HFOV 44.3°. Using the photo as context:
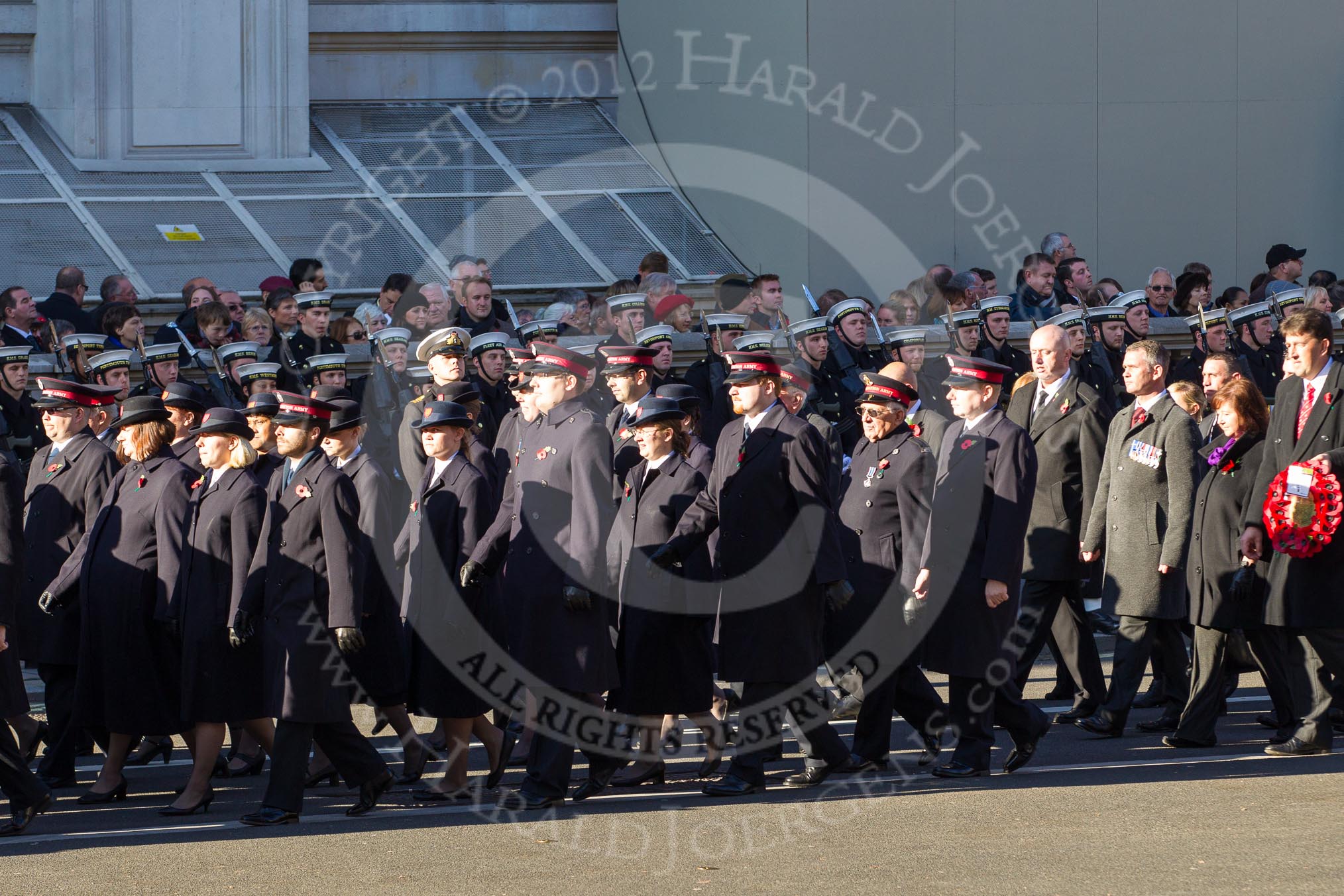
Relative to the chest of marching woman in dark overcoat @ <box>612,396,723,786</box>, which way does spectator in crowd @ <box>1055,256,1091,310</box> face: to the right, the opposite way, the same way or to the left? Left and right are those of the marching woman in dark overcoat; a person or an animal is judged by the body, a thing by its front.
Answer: to the left

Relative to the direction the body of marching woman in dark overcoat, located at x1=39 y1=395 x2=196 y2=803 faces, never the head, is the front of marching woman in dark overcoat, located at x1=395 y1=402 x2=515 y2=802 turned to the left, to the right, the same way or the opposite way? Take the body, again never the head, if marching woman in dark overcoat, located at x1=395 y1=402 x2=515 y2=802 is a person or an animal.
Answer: the same way

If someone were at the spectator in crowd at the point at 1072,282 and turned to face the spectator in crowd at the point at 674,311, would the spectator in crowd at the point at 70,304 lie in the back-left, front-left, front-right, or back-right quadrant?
front-right

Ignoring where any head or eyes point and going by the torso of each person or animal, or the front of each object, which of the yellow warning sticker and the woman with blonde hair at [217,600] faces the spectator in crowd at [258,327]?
the yellow warning sticker

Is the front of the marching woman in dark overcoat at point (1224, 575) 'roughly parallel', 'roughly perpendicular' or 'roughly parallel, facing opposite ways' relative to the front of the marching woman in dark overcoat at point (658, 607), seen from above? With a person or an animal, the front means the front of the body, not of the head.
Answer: roughly parallel

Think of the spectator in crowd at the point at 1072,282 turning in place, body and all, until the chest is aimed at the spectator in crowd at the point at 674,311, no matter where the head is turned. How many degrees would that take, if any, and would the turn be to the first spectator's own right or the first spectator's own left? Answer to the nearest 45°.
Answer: approximately 90° to the first spectator's own right

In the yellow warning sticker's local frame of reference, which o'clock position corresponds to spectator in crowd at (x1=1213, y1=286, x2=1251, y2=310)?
The spectator in crowd is roughly at 10 o'clock from the yellow warning sticker.

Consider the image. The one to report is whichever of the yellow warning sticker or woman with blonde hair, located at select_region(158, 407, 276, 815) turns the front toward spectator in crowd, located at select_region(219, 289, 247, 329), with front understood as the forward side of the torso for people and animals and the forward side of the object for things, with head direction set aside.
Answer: the yellow warning sticker

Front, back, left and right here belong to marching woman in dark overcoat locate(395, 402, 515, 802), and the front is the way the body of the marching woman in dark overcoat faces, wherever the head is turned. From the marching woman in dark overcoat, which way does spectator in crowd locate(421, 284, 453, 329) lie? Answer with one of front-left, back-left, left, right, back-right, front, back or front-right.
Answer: back-right

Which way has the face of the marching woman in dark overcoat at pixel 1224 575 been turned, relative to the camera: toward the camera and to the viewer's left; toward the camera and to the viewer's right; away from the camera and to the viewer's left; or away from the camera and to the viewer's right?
toward the camera and to the viewer's left

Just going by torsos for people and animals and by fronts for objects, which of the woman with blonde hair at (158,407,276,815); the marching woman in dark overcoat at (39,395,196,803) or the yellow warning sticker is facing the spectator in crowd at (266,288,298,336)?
the yellow warning sticker

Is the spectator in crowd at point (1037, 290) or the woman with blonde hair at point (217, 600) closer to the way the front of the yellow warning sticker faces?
the woman with blonde hair

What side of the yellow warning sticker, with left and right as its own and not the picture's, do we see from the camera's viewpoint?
front

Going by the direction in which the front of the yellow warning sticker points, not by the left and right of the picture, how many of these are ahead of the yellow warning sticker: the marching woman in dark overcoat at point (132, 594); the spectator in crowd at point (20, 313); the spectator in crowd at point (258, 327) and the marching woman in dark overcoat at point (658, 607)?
4
